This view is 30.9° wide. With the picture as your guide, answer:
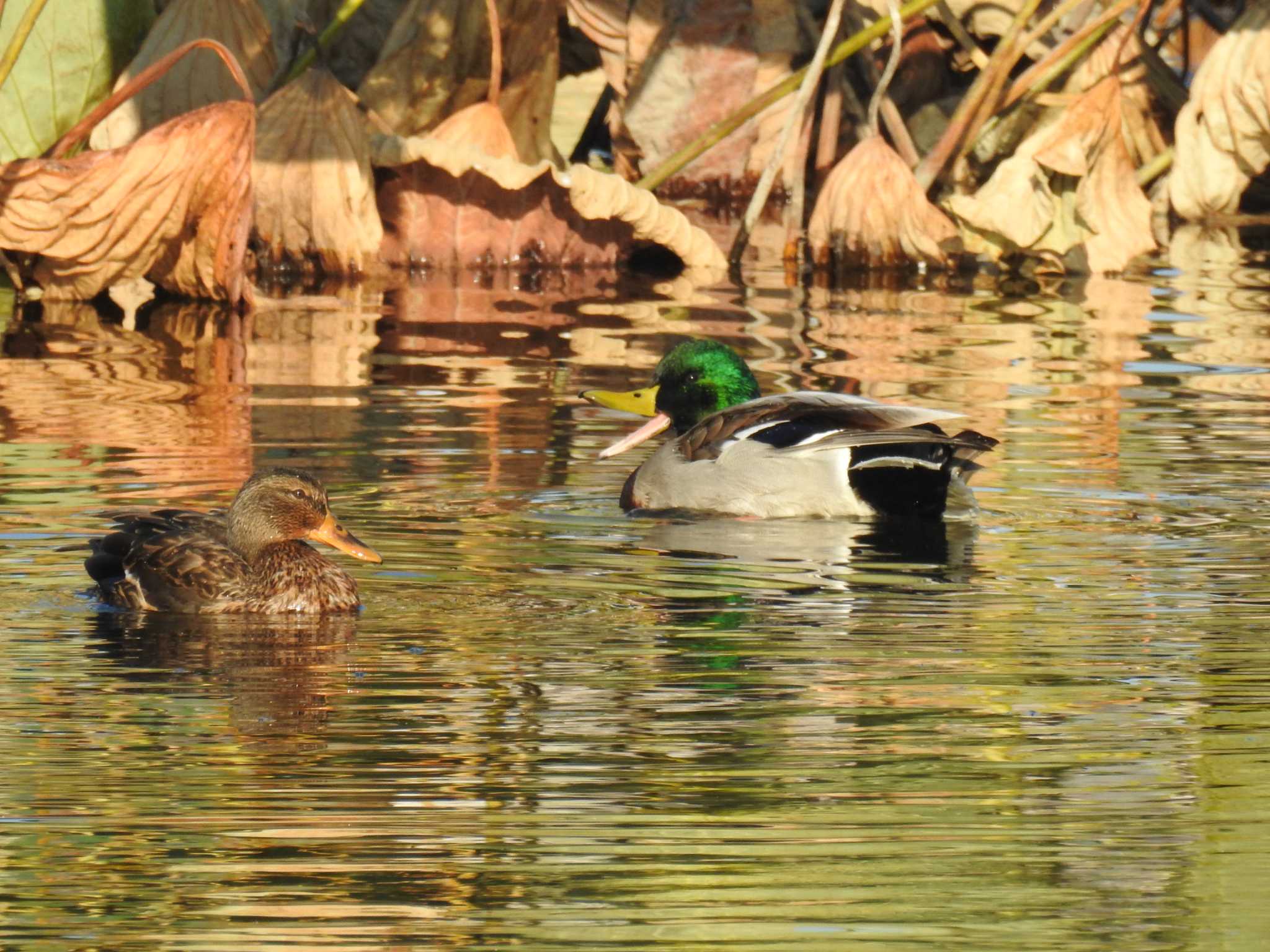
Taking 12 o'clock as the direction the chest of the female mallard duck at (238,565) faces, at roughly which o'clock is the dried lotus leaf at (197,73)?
The dried lotus leaf is roughly at 9 o'clock from the female mallard duck.

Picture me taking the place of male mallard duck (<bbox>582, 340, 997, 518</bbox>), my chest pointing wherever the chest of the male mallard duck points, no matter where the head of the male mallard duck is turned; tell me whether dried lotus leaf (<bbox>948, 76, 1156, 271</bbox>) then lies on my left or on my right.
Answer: on my right

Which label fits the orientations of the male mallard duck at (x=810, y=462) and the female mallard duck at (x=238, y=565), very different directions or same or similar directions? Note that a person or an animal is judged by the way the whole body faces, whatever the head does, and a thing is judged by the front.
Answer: very different directions

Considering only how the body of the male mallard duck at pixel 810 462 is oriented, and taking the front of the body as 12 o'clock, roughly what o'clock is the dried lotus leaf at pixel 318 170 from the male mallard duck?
The dried lotus leaf is roughly at 2 o'clock from the male mallard duck.

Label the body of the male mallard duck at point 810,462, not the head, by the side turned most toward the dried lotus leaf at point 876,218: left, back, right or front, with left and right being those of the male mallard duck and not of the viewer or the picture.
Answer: right

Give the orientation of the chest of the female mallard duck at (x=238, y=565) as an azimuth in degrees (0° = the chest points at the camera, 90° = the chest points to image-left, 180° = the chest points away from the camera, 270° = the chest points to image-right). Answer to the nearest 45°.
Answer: approximately 270°

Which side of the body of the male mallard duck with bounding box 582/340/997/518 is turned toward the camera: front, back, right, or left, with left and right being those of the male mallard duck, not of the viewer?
left

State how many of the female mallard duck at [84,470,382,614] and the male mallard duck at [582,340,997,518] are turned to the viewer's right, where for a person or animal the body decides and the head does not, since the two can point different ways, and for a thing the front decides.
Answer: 1

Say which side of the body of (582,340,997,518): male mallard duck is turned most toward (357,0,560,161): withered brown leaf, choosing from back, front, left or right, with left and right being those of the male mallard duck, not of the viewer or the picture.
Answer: right
